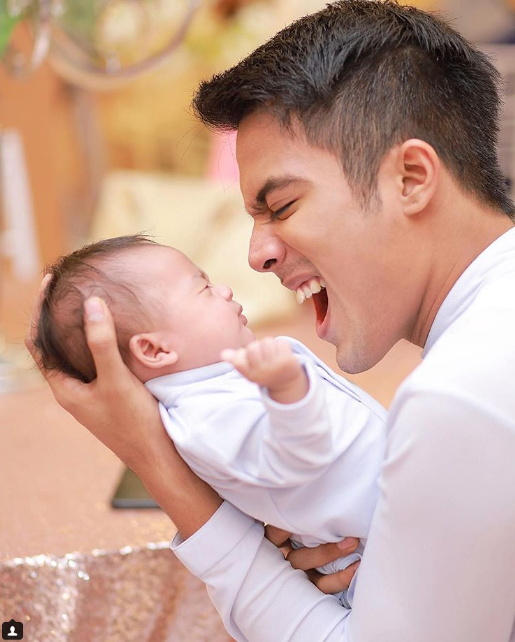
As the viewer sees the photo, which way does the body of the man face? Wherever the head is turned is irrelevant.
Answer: to the viewer's left

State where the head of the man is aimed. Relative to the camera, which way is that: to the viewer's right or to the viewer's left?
to the viewer's left

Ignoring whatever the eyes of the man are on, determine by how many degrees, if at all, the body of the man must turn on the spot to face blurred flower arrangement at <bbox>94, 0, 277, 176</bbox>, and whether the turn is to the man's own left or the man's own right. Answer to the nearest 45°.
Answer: approximately 90° to the man's own right
